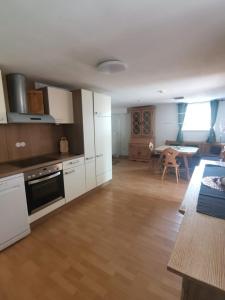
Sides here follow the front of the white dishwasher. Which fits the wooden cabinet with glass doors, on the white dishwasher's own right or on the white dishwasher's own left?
on the white dishwasher's own left

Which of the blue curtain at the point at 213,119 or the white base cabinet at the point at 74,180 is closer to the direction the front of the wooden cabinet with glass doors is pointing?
the white base cabinet

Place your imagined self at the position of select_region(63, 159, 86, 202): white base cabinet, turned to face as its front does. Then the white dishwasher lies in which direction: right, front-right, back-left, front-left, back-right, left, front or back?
right

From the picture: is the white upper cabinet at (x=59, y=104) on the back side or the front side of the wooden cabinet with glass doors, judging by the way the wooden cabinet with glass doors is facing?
on the front side

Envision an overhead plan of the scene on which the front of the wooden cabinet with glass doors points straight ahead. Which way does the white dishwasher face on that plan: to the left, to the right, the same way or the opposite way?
to the left

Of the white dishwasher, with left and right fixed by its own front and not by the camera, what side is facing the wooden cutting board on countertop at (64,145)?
left

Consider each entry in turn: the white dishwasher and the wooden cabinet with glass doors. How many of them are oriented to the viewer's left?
0

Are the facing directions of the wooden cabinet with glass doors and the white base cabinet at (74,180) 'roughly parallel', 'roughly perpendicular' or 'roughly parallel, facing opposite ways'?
roughly perpendicular

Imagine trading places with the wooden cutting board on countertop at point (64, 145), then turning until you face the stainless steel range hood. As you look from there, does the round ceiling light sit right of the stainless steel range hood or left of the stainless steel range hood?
left

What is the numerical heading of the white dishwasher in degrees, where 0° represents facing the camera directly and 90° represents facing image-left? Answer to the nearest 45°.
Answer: approximately 315°

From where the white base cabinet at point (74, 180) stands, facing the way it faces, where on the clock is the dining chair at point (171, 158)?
The dining chair is roughly at 10 o'clock from the white base cabinet.

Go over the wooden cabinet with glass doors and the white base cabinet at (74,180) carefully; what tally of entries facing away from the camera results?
0

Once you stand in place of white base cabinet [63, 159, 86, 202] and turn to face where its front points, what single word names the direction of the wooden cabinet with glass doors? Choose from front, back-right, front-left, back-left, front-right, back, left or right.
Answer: left
